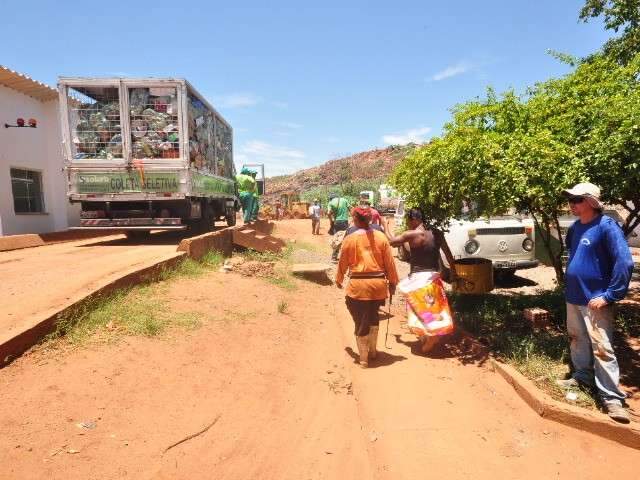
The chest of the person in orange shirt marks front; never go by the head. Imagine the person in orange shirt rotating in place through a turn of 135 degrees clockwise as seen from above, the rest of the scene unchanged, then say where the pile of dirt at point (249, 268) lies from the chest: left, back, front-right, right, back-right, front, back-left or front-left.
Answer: back

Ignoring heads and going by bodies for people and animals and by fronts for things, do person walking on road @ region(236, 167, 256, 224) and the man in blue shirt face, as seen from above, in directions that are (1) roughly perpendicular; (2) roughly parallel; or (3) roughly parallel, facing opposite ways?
roughly perpendicular

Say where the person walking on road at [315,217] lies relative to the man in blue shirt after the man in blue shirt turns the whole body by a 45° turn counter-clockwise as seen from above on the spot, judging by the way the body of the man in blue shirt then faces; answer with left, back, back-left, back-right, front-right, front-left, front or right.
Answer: back-right

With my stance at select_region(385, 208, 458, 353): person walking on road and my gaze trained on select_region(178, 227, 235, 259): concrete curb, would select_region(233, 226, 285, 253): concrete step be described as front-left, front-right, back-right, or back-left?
front-right

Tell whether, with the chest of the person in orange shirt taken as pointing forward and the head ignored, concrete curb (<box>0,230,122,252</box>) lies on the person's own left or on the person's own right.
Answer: on the person's own left

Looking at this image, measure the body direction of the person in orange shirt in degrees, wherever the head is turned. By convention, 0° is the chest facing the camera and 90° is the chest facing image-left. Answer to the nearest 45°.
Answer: approximately 180°

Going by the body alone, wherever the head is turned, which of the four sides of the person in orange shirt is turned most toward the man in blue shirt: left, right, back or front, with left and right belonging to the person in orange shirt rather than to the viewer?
right

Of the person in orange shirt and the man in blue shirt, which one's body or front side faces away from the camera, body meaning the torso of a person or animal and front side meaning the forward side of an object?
the person in orange shirt

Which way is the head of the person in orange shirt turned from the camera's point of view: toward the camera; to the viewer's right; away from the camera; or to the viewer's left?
away from the camera
